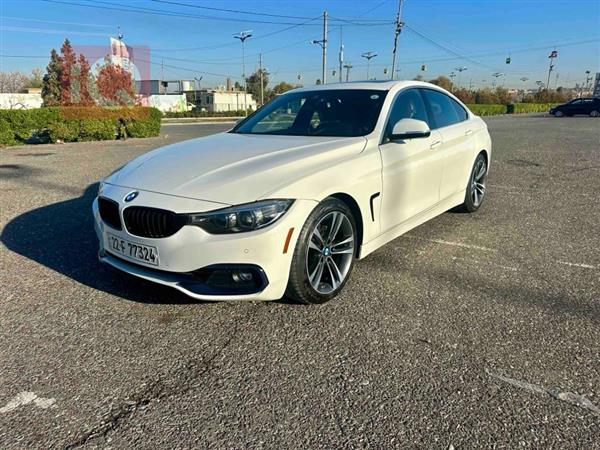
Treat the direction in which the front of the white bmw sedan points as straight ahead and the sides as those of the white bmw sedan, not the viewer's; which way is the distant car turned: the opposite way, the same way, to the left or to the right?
to the right

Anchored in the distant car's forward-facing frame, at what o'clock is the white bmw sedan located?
The white bmw sedan is roughly at 9 o'clock from the distant car.

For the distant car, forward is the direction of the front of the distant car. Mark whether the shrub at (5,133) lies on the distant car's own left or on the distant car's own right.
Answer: on the distant car's own left

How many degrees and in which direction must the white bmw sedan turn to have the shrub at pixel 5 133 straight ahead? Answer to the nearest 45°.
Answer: approximately 90° to its right

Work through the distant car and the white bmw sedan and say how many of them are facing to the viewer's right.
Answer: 0

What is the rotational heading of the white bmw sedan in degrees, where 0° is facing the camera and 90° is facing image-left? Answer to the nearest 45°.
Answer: approximately 45°

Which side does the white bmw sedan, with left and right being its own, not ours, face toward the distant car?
back

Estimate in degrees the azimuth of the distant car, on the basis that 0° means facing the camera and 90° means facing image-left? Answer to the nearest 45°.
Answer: approximately 90°

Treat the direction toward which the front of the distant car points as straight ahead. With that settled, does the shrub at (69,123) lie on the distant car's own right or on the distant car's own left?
on the distant car's own left

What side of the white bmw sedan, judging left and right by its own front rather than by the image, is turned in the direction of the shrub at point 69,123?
right
